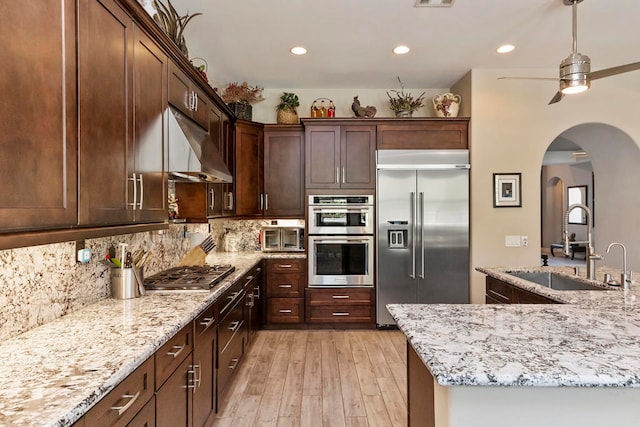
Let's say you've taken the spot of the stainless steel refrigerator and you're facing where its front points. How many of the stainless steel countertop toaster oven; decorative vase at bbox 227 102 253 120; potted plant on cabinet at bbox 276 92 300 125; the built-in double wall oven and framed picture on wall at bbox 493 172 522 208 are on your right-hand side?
4

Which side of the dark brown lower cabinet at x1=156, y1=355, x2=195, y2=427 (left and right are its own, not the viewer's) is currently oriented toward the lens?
right

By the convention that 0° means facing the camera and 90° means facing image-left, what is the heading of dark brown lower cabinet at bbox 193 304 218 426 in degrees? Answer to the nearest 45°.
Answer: approximately 270°

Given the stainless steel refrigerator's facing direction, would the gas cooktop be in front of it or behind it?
in front

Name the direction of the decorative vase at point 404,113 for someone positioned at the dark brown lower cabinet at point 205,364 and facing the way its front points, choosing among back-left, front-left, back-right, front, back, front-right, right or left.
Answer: front-left

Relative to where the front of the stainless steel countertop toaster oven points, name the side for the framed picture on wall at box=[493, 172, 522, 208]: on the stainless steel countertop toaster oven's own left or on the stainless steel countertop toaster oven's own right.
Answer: on the stainless steel countertop toaster oven's own left

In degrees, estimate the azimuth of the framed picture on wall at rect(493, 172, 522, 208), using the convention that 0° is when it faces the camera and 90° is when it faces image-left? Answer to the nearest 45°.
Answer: approximately 0°

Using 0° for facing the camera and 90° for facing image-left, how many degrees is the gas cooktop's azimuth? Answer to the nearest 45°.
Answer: approximately 270°

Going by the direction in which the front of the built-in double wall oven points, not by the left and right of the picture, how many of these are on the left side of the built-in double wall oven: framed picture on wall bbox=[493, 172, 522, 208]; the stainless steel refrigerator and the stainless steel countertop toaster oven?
2

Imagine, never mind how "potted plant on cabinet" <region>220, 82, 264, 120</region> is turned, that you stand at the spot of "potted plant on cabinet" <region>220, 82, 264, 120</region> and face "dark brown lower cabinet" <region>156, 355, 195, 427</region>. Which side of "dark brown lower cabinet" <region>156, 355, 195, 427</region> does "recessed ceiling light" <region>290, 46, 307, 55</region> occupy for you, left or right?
left
